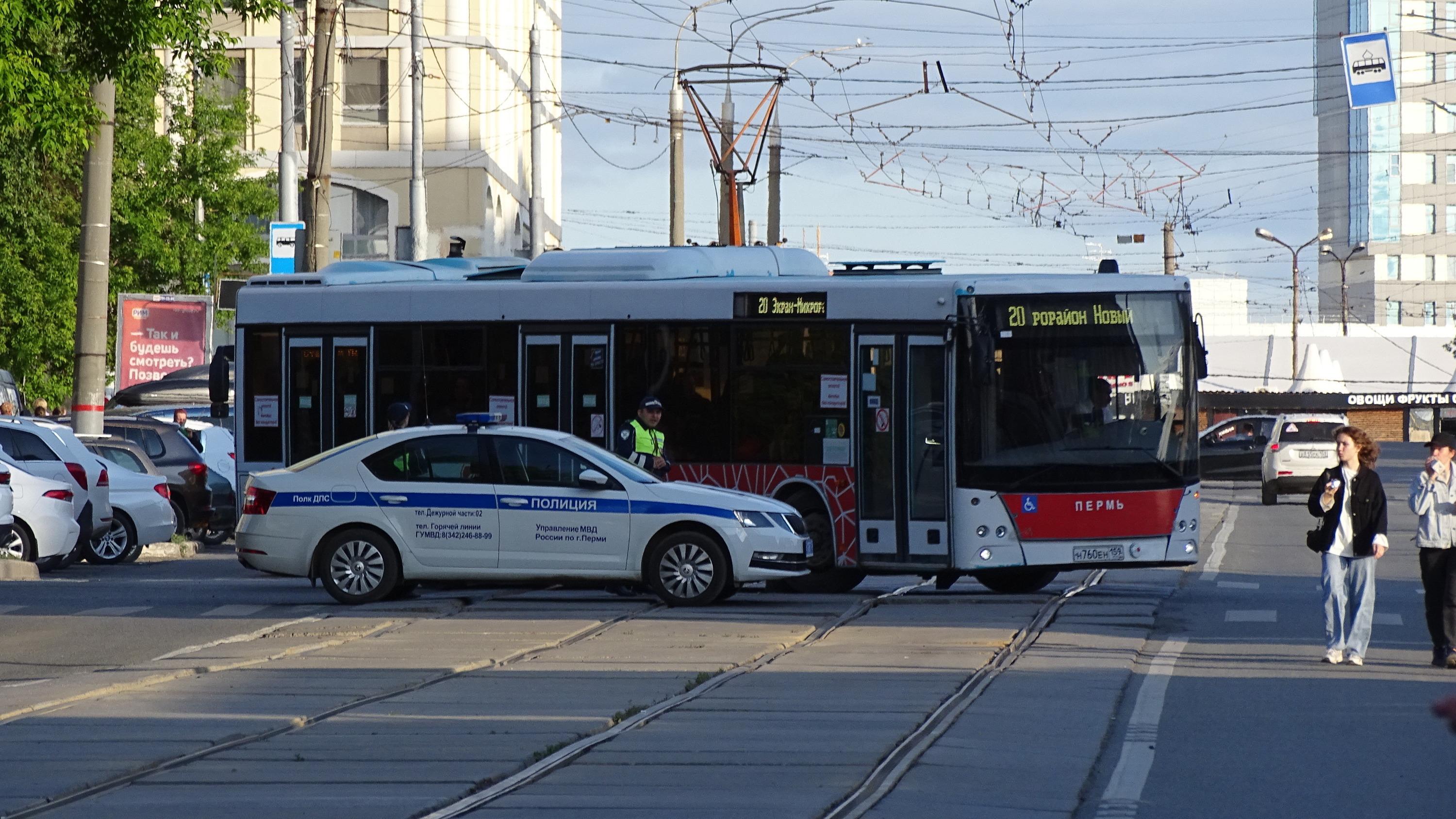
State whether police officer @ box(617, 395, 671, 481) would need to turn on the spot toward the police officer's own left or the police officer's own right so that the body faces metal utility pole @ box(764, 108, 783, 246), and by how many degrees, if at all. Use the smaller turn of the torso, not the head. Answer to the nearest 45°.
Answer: approximately 135° to the police officer's own left

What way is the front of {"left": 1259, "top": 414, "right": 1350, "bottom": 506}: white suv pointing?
away from the camera

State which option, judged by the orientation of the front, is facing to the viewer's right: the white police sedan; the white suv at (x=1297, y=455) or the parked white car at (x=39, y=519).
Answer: the white police sedan

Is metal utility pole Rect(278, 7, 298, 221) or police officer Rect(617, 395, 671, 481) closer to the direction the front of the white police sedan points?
the police officer

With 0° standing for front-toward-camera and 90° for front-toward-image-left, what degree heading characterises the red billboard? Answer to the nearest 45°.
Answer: approximately 0°

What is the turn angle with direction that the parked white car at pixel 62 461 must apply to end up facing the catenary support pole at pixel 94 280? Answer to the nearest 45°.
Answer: approximately 45° to its right

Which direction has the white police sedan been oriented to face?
to the viewer's right
